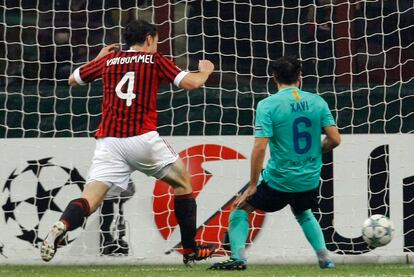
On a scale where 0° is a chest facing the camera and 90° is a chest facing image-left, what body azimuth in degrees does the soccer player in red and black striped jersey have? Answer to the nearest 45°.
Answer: approximately 225°

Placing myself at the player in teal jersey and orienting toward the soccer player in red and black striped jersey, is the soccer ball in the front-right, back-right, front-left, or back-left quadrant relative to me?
back-right

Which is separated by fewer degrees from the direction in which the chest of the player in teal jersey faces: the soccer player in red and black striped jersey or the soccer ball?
the soccer player in red and black striped jersey

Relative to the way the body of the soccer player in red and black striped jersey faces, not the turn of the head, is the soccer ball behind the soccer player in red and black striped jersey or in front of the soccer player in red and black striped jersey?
in front

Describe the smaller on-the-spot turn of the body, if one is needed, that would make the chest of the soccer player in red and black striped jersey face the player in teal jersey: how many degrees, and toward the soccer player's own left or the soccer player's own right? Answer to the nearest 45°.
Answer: approximately 45° to the soccer player's own right
